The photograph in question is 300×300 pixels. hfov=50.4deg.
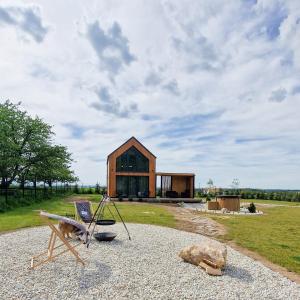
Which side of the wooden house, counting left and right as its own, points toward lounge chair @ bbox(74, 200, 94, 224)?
front

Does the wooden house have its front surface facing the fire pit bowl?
yes

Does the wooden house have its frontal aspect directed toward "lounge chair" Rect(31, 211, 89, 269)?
yes

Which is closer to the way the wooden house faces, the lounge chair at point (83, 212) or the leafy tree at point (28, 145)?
the lounge chair

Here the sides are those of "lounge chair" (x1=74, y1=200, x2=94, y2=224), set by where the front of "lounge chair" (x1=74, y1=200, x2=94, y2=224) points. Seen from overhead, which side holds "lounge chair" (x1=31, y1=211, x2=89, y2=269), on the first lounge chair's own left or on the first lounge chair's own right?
on the first lounge chair's own right

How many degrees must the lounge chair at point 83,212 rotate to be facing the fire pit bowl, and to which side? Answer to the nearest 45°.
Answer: approximately 45° to its right

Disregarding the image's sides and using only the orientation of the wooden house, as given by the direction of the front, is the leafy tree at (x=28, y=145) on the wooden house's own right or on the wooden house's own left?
on the wooden house's own right

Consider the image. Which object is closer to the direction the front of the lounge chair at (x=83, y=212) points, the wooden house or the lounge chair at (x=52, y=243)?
the lounge chair

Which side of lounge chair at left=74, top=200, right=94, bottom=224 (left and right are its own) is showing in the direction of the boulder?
front

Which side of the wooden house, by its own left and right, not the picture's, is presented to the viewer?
front
